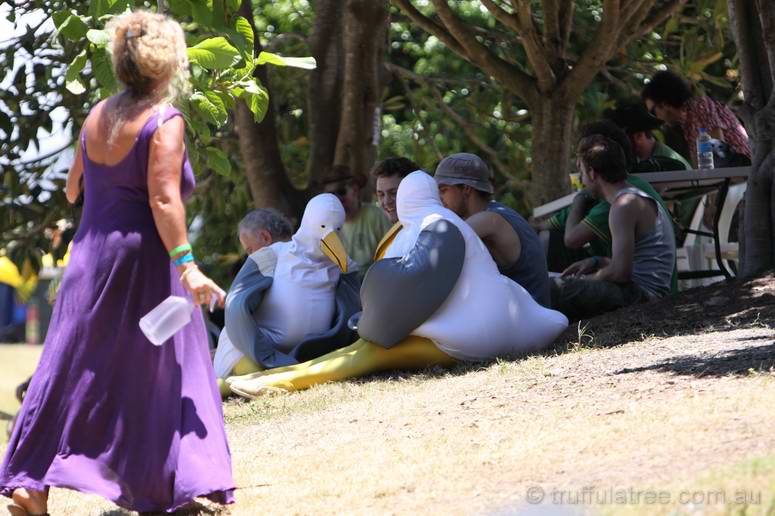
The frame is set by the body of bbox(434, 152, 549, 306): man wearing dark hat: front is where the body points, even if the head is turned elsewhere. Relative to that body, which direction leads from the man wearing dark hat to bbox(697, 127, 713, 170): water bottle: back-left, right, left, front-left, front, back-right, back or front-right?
back-right

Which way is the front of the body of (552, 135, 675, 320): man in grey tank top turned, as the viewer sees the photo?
to the viewer's left

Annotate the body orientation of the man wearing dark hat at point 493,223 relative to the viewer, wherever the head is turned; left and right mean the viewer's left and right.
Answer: facing to the left of the viewer

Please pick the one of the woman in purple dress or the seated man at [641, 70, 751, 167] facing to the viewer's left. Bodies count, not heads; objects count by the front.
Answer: the seated man

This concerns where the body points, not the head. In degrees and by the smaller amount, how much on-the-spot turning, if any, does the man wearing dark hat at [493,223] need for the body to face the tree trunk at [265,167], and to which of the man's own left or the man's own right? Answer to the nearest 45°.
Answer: approximately 45° to the man's own right

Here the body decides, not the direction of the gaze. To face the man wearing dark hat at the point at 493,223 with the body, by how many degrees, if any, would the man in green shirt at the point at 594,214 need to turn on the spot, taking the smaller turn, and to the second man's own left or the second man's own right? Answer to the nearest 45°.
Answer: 0° — they already face them

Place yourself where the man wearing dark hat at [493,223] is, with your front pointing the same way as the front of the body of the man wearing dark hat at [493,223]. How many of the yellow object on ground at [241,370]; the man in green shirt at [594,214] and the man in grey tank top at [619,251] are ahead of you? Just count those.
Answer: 1

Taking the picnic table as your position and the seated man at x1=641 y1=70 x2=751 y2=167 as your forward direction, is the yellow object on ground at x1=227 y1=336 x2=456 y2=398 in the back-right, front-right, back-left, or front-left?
back-left

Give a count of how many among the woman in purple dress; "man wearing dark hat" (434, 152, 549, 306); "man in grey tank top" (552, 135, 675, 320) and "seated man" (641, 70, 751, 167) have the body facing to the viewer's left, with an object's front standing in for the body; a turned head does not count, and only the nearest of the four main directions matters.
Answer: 3

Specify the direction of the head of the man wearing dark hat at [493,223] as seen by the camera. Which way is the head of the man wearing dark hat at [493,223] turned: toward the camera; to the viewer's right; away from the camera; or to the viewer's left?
to the viewer's left

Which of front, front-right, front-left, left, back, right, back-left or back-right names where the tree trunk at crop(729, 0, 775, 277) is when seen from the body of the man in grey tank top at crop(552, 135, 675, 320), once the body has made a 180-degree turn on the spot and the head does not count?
front

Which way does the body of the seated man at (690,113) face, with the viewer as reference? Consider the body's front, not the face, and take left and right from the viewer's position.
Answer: facing to the left of the viewer

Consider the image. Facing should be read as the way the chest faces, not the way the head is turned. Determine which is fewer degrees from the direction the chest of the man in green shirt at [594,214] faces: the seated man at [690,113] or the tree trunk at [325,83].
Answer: the tree trunk

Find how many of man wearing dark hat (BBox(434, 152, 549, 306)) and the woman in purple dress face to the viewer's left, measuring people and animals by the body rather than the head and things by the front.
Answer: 1

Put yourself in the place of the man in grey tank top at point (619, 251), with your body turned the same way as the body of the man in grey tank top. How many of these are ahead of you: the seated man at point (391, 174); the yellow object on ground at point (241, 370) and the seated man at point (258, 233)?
3
